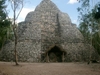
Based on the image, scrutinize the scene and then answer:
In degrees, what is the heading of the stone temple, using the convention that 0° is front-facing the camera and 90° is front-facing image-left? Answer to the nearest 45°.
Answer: approximately 0°
